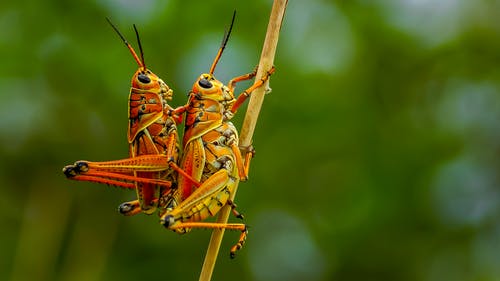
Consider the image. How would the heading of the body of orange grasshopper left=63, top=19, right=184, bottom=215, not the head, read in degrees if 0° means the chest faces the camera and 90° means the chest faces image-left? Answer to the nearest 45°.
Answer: approximately 270°

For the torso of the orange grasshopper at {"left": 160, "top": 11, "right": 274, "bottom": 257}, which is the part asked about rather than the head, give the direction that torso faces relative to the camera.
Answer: to the viewer's right

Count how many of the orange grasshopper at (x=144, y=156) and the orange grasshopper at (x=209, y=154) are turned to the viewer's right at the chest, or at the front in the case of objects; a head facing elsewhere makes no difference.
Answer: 2
